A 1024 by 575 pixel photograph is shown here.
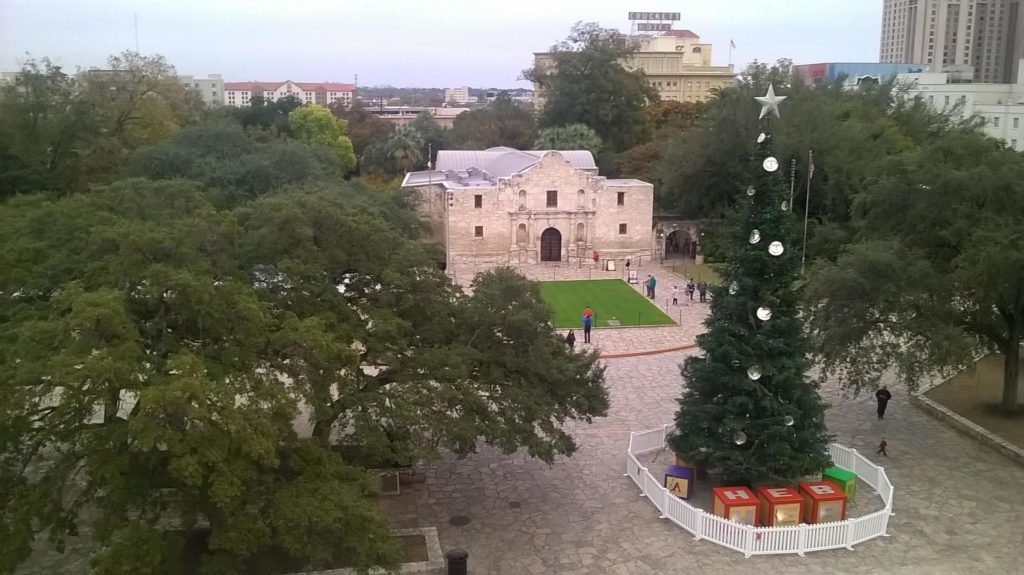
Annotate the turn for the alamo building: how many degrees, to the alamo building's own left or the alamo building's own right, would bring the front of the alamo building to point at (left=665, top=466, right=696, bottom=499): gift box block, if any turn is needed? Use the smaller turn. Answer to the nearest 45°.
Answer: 0° — it already faces it

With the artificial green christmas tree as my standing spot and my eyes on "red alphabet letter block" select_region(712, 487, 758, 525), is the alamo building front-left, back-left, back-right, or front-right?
back-right

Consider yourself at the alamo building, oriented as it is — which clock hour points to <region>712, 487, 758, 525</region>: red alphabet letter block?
The red alphabet letter block is roughly at 12 o'clock from the alamo building.

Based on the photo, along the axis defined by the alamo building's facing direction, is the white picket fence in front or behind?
in front

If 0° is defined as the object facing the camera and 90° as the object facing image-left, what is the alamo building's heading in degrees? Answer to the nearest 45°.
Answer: approximately 0°

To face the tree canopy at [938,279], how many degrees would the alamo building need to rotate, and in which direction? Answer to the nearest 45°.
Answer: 0° — it already faces it

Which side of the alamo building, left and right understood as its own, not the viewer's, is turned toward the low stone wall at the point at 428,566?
front

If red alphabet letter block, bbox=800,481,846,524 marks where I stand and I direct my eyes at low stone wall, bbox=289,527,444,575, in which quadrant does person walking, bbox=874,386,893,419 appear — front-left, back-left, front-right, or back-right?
back-right

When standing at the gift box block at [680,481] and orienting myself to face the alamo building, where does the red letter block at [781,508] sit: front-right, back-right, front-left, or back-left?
back-right

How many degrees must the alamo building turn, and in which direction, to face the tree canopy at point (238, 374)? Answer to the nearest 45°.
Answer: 0° — it already faces it

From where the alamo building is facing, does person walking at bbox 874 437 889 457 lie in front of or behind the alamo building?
in front
